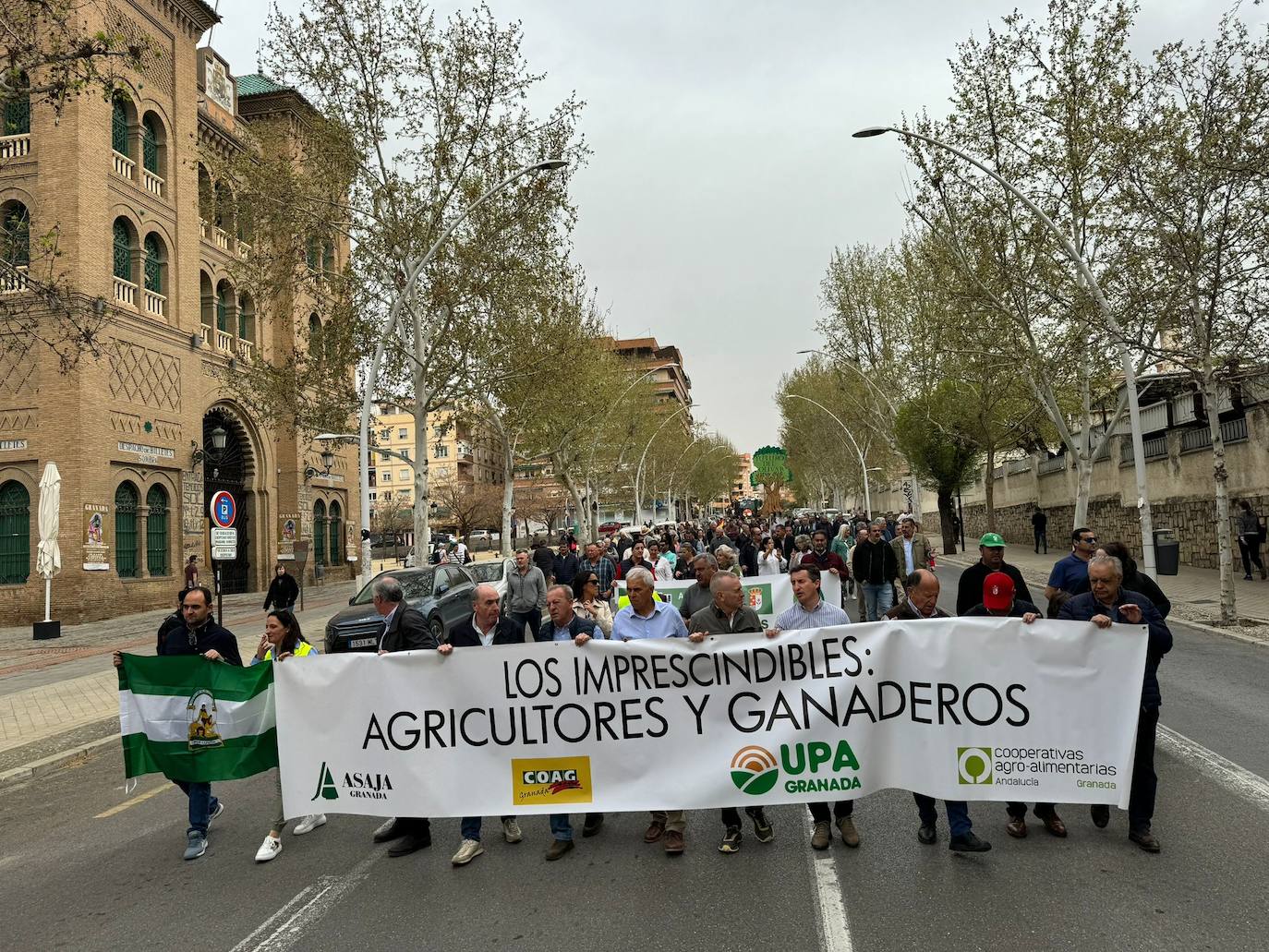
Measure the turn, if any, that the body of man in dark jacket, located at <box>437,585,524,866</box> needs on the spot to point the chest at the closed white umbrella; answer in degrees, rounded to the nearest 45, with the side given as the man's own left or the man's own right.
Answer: approximately 135° to the man's own right

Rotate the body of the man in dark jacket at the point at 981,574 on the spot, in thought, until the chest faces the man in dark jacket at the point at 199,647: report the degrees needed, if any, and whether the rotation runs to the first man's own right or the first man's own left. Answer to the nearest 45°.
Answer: approximately 45° to the first man's own right

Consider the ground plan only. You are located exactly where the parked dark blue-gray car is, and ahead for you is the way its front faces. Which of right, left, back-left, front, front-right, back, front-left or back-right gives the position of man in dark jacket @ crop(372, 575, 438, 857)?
front-left

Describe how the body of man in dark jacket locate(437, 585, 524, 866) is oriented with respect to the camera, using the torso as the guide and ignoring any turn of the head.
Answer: toward the camera

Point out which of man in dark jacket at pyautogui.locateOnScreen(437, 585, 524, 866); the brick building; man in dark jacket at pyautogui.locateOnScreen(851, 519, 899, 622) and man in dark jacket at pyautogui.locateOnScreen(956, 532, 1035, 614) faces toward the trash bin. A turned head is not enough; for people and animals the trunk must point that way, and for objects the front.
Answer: the brick building

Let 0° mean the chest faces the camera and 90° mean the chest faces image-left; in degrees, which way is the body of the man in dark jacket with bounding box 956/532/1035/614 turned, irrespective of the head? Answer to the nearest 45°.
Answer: approximately 0°

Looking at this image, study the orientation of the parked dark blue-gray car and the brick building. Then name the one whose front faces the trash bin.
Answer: the brick building

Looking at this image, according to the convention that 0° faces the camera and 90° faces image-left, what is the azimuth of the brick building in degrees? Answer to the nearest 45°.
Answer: approximately 315°

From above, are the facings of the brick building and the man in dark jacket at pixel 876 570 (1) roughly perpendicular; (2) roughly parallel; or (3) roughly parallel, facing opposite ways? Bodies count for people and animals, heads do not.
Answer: roughly perpendicular

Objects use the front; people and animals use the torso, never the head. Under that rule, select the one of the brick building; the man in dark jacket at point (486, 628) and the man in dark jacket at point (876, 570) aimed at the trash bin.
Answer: the brick building

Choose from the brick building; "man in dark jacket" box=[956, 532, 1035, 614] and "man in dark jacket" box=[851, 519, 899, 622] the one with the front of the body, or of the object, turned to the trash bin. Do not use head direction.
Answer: the brick building

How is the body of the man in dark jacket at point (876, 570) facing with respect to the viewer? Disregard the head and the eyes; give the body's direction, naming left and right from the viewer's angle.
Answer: facing the viewer

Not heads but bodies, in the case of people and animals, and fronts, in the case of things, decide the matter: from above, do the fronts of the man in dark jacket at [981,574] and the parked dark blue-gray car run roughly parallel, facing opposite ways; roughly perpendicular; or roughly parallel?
roughly parallel

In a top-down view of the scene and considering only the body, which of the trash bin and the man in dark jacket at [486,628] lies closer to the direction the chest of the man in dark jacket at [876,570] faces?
the man in dark jacket

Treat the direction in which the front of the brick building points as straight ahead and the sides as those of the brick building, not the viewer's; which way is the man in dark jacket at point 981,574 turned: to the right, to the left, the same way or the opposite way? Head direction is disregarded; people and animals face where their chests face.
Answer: to the right

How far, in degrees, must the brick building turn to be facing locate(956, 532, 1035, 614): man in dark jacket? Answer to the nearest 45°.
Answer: approximately 45° to its right
